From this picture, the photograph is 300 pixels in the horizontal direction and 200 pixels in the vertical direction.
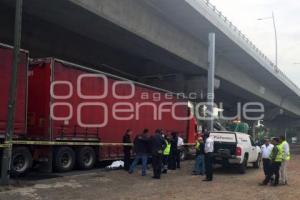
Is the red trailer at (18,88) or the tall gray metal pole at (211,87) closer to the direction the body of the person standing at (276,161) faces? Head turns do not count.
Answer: the red trailer

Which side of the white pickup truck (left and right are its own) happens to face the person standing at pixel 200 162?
back

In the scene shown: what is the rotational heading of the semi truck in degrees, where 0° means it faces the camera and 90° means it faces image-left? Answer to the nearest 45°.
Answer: approximately 225°

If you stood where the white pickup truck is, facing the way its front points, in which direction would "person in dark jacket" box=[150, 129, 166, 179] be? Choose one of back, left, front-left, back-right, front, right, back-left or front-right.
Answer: back

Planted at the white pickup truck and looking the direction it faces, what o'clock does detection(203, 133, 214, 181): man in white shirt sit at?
The man in white shirt is roughly at 5 o'clock from the white pickup truck.
